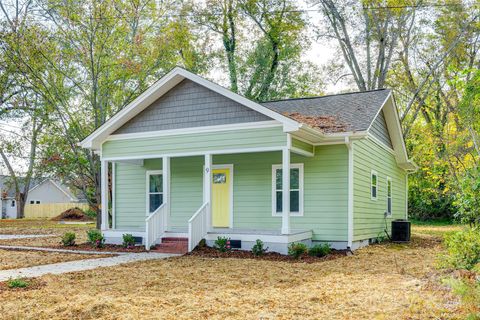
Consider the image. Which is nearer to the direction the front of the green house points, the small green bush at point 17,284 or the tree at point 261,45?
the small green bush

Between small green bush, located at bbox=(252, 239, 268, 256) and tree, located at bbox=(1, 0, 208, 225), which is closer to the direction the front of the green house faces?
the small green bush

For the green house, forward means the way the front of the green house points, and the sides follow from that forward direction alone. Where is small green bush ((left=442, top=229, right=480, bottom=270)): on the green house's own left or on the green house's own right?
on the green house's own left

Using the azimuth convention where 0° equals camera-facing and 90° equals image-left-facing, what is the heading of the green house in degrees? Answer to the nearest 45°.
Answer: approximately 45°

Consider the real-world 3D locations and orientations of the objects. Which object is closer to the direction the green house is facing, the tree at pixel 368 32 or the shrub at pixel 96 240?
the shrub

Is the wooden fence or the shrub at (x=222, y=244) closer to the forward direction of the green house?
the shrub

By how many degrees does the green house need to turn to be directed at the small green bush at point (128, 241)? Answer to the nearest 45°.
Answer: approximately 45° to its right

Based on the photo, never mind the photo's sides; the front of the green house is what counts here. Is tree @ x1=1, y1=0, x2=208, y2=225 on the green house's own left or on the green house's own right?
on the green house's own right

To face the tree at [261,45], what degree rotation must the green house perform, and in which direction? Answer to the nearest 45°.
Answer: approximately 135° to its right
